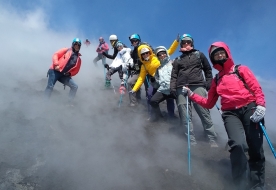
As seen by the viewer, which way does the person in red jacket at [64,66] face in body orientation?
toward the camera

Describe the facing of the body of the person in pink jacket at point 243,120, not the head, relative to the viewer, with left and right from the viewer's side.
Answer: facing the viewer
